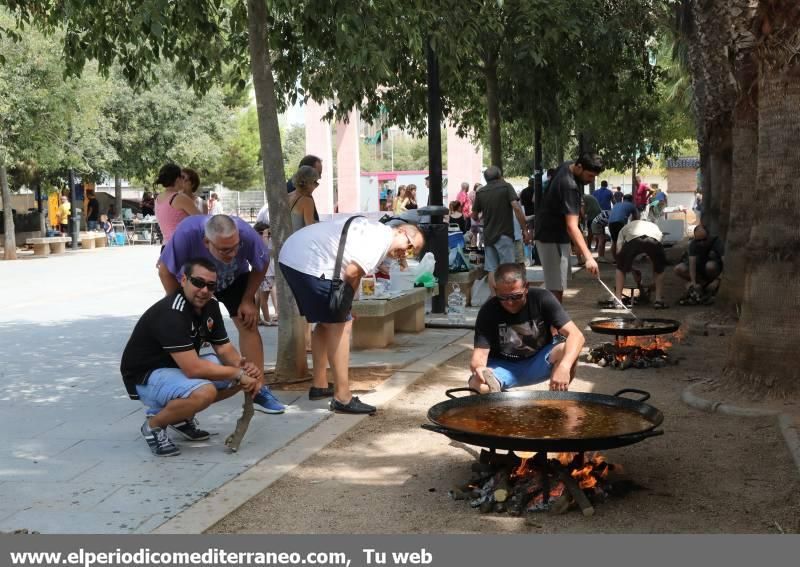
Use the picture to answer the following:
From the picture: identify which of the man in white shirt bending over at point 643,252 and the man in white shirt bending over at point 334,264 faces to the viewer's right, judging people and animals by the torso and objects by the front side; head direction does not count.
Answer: the man in white shirt bending over at point 334,264

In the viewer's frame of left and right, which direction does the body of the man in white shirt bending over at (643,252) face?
facing away from the viewer

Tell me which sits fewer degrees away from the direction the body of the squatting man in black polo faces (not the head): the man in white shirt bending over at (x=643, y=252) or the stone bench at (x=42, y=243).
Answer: the man in white shirt bending over

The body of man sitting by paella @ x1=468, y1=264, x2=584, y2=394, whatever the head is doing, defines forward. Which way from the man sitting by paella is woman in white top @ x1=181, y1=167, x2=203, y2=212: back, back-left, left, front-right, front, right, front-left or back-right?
back-right

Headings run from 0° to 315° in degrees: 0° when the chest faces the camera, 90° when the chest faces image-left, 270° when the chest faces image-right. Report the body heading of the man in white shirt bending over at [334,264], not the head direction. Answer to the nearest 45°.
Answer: approximately 270°

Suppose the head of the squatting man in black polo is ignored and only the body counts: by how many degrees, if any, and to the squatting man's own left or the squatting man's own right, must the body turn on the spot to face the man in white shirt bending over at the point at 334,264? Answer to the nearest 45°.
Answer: approximately 90° to the squatting man's own left

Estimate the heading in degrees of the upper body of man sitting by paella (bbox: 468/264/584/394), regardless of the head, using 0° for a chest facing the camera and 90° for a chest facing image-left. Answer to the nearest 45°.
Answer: approximately 0°

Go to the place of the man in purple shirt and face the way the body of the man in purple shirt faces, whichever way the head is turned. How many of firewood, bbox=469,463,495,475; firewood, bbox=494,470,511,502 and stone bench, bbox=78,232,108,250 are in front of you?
2

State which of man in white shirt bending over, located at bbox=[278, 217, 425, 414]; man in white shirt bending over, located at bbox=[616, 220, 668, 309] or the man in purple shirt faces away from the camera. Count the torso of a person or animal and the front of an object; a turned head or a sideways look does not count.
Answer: man in white shirt bending over, located at bbox=[616, 220, 668, 309]

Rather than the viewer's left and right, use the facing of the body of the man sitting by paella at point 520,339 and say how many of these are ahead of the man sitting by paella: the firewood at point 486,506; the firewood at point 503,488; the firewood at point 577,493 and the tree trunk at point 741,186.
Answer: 3
